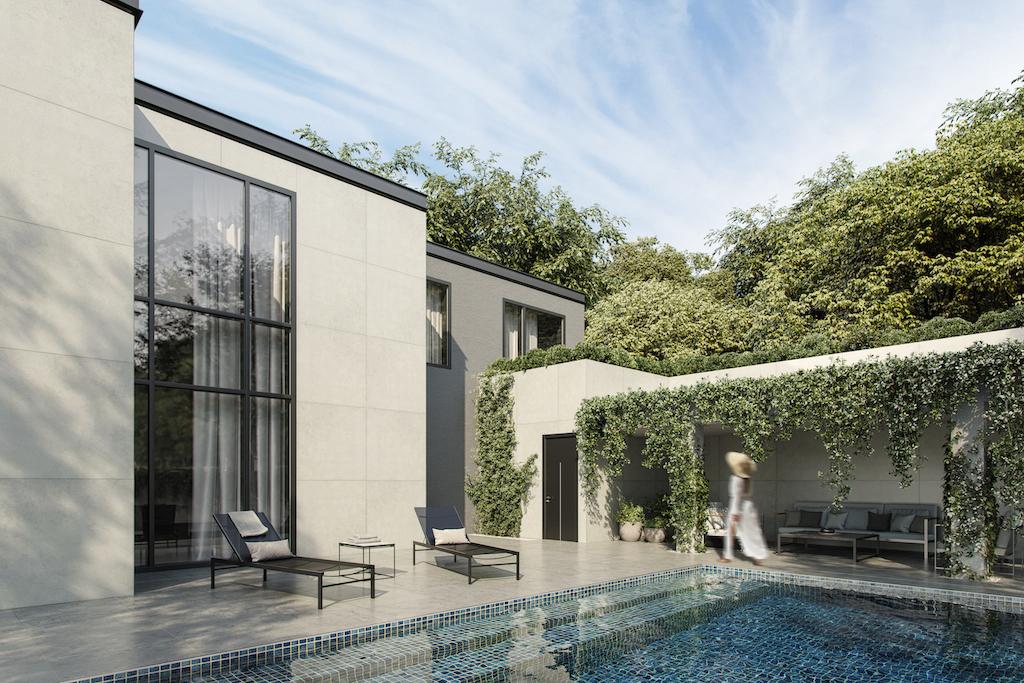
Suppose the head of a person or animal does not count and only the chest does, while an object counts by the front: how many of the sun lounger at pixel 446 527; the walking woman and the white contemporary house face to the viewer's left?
1

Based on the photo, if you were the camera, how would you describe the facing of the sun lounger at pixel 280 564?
facing the viewer and to the right of the viewer

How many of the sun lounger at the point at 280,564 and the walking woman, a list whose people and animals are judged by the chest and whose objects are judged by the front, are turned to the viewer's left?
1

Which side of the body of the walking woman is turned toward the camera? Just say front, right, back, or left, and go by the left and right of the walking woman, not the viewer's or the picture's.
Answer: left

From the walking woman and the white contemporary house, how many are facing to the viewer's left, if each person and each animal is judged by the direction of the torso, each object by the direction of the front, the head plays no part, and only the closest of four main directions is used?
1
